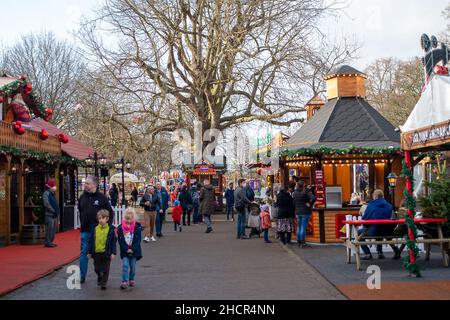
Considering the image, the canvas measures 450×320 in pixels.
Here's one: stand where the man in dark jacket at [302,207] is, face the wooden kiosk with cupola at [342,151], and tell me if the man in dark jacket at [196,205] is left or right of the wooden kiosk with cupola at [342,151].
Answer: left

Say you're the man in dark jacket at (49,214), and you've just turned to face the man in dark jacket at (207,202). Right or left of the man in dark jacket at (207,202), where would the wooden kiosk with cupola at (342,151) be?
right

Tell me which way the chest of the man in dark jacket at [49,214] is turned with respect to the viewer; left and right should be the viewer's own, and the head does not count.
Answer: facing to the right of the viewer

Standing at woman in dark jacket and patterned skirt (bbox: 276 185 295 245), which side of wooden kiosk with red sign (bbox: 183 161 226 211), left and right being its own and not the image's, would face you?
front

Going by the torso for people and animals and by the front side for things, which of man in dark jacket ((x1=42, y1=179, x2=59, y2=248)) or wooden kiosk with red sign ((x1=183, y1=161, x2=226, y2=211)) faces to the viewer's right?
the man in dark jacket

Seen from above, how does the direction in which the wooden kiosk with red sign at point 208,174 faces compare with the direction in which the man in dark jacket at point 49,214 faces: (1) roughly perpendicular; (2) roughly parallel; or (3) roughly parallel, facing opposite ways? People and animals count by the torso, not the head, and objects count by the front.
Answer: roughly perpendicular

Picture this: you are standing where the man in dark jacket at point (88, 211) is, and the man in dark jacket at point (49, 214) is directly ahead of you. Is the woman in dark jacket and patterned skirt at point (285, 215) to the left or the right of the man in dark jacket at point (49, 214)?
right

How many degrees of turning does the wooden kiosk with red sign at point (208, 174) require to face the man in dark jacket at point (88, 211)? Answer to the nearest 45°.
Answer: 0° — it already faces them

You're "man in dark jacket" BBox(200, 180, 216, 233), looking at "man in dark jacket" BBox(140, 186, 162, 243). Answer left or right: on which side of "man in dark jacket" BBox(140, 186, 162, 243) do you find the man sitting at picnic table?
left

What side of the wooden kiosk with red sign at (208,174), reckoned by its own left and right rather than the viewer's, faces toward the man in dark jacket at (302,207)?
front

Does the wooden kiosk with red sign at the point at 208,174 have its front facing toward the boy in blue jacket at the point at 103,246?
yes

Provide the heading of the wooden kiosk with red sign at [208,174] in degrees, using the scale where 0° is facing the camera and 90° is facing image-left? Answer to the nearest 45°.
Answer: approximately 0°
